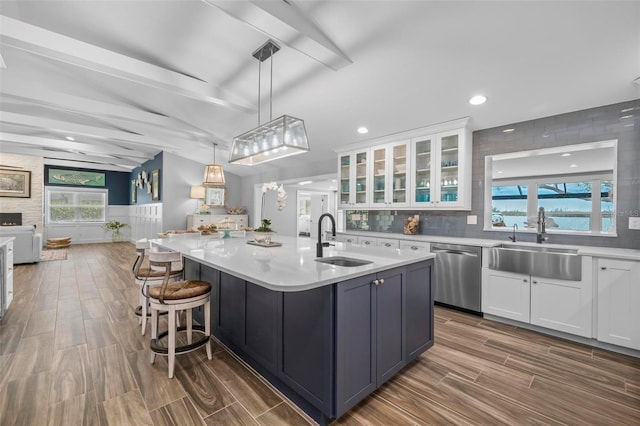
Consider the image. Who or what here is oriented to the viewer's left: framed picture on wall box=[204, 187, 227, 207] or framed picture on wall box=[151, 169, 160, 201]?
framed picture on wall box=[151, 169, 160, 201]

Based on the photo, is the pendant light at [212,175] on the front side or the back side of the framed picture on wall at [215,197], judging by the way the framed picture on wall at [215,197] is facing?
on the front side

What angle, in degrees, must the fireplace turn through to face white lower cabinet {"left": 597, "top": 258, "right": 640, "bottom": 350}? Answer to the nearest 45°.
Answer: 0° — it already faces it

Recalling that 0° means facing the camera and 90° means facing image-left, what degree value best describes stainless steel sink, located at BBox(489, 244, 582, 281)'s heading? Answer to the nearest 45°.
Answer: approximately 0°

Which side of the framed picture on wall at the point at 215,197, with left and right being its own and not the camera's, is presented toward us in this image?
front

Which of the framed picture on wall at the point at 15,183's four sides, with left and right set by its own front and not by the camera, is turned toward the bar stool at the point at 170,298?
front

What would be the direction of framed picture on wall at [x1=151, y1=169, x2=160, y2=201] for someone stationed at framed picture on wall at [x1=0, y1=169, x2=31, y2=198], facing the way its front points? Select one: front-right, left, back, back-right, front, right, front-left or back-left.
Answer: front-left

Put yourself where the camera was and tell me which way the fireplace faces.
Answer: facing the viewer

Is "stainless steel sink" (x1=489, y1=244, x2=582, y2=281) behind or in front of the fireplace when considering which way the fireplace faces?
in front

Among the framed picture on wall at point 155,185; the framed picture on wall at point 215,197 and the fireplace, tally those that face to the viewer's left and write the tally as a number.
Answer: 1

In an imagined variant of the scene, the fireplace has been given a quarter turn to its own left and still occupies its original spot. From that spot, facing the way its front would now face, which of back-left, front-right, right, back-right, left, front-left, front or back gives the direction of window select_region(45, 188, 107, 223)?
front-left

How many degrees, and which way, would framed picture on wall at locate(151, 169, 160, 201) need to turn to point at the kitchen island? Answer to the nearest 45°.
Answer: approximately 90° to its left

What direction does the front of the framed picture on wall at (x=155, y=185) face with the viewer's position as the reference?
facing to the left of the viewer

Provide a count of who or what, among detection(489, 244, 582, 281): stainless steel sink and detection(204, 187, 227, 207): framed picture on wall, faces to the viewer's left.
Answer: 0

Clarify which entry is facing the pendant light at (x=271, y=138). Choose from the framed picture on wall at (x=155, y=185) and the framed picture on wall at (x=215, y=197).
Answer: the framed picture on wall at (x=215, y=197)

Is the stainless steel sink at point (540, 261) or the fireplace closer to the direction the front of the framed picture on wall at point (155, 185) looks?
the fireplace
